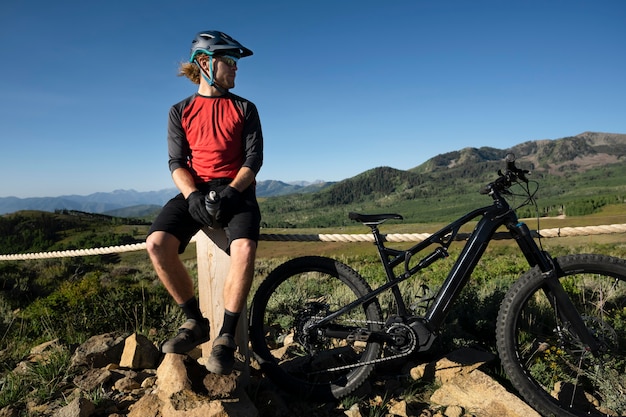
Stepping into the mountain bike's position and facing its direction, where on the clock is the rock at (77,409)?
The rock is roughly at 5 o'clock from the mountain bike.

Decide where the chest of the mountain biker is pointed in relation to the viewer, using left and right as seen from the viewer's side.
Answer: facing the viewer

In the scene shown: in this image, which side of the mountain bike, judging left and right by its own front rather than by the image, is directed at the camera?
right

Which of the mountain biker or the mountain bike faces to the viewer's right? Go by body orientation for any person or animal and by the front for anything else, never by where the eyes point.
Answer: the mountain bike

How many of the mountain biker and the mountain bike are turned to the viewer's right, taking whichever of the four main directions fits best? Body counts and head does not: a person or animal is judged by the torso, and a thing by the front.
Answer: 1

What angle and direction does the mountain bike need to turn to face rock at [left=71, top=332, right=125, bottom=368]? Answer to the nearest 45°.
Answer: approximately 180°
